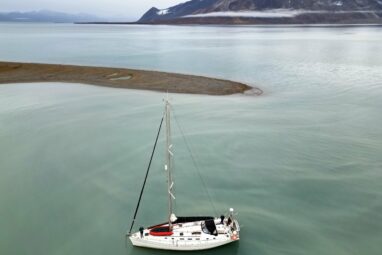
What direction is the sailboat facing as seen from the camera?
to the viewer's left
